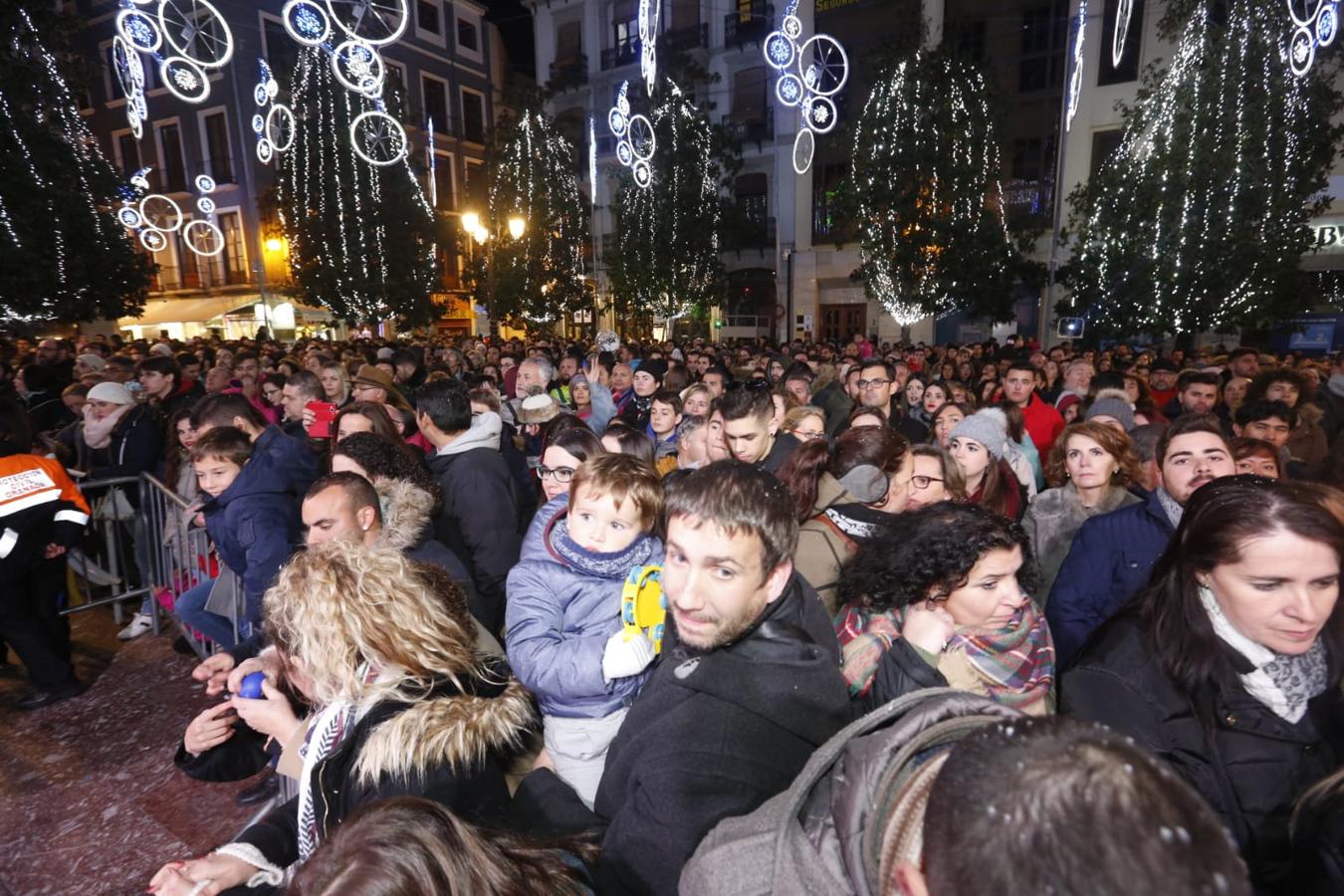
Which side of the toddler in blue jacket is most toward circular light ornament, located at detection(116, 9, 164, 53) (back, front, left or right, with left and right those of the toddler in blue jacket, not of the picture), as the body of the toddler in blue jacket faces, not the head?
back

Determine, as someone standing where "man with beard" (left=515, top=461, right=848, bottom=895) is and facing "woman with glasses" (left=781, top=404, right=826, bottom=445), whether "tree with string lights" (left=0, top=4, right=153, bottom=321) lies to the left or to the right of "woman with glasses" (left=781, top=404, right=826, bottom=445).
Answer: left

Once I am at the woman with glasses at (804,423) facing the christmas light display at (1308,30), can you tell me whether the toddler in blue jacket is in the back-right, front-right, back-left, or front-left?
back-right

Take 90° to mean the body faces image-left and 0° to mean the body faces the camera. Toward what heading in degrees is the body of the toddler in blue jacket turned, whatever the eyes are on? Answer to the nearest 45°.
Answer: approximately 315°

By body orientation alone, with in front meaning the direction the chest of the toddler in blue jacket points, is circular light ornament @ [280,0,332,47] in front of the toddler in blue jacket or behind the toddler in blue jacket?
behind

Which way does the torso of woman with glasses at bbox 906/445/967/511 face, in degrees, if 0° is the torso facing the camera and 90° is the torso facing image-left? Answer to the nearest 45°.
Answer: approximately 45°

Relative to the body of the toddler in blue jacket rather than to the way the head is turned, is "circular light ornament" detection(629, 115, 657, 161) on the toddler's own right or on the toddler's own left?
on the toddler's own left

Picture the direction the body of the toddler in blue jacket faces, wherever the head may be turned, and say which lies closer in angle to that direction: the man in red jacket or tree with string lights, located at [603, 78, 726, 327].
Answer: the man in red jacket

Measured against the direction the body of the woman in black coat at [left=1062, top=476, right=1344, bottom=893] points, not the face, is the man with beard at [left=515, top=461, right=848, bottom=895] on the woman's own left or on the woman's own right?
on the woman's own right

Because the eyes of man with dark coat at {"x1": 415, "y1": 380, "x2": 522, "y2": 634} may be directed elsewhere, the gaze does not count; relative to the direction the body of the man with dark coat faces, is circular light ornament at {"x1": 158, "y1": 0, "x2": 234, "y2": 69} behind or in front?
in front

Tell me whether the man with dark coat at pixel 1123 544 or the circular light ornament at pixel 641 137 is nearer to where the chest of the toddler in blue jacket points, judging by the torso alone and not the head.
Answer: the man with dark coat

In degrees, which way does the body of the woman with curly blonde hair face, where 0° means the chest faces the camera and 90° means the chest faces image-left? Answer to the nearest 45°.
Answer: approximately 90°

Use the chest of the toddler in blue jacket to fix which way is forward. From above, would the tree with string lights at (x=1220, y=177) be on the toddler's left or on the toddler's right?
on the toddler's left

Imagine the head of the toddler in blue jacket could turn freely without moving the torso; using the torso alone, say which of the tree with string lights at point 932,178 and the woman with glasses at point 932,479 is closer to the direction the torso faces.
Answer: the woman with glasses

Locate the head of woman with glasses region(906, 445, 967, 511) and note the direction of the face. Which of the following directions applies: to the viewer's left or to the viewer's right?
to the viewer's left
